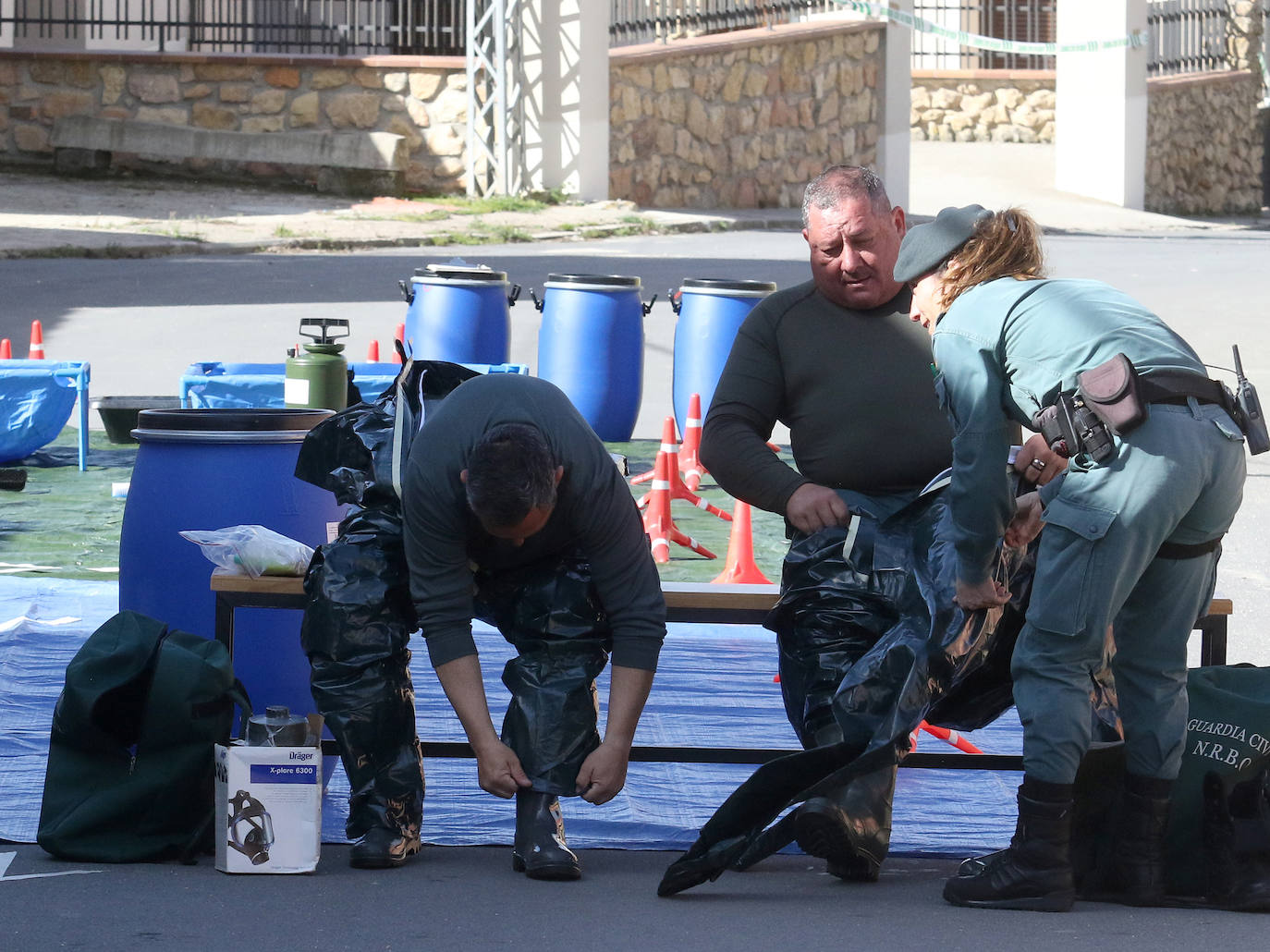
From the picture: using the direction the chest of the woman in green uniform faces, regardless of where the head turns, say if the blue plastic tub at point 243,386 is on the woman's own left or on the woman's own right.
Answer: on the woman's own right

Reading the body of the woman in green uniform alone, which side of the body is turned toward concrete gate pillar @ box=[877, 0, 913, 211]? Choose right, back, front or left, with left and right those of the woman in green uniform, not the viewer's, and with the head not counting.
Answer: right

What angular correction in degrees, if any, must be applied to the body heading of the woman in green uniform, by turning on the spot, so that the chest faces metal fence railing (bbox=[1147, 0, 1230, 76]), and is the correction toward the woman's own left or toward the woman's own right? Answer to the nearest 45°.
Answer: approximately 90° to the woman's own right

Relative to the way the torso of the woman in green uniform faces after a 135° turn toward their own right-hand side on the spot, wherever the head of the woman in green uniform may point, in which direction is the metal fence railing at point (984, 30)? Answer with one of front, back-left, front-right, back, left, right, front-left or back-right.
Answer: front-left

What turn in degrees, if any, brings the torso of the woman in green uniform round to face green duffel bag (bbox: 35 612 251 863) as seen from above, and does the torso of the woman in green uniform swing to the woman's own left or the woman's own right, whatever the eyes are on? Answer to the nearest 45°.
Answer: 0° — they already face it

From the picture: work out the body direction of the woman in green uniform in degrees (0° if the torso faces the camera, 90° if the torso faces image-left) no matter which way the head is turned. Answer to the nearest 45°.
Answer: approximately 90°

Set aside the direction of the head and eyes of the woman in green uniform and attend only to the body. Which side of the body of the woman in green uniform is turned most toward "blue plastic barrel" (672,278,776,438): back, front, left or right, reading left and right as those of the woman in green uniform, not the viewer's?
right

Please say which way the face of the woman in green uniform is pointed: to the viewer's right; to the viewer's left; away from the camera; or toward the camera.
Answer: to the viewer's left

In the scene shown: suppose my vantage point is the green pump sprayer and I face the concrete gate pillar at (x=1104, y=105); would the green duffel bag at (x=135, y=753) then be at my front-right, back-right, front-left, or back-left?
back-right
